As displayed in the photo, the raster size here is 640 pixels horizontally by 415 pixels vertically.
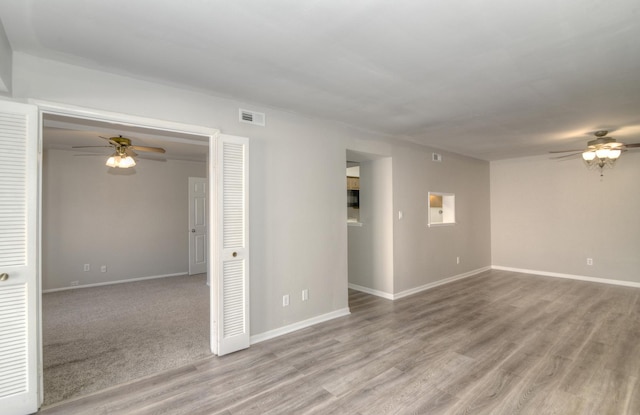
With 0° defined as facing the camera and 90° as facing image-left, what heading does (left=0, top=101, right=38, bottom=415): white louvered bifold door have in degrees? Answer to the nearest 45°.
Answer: approximately 315°

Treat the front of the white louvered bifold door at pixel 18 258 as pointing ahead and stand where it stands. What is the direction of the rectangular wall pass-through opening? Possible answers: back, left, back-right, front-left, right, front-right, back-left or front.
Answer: front-left

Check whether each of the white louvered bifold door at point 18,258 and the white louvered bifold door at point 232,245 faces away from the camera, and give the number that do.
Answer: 0

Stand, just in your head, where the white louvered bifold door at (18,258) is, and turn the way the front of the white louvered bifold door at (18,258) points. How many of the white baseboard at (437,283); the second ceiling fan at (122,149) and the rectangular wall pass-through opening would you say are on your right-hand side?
0

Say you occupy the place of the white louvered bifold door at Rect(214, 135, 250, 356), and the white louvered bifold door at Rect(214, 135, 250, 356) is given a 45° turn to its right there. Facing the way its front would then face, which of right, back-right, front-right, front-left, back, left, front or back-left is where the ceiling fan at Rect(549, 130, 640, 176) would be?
left

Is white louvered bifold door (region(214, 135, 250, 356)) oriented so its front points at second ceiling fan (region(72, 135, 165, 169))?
no

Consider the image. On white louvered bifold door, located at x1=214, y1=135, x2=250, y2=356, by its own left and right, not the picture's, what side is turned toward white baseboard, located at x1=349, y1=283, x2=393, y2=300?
left

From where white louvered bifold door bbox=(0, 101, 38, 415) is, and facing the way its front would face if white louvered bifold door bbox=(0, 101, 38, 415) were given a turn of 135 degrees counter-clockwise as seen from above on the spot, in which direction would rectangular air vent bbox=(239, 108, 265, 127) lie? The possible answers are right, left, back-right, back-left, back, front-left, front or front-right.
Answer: right

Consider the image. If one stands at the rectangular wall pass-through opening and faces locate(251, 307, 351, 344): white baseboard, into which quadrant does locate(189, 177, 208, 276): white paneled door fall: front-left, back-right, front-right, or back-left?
front-right

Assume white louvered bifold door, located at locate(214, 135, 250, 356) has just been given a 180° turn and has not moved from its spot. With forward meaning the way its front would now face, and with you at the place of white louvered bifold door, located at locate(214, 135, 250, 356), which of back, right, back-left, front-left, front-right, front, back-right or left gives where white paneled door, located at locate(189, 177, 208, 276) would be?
front-right

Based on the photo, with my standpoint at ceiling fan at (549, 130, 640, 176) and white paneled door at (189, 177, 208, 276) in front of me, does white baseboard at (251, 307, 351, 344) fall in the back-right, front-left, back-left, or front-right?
front-left

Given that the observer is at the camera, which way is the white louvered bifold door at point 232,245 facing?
facing the viewer and to the right of the viewer

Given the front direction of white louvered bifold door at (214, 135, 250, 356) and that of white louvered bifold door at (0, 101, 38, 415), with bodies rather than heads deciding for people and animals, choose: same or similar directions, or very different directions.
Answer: same or similar directions
